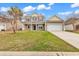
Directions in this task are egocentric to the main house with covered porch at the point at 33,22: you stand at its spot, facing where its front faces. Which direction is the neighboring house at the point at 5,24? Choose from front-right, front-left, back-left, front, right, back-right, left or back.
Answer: right

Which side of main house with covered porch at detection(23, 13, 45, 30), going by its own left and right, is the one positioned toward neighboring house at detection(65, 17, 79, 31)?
left

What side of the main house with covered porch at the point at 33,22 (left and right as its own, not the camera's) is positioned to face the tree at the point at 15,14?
right

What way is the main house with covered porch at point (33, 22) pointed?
toward the camera

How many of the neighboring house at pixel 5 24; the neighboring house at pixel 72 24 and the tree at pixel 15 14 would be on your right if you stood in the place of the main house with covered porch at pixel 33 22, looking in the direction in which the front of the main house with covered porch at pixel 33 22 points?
2
